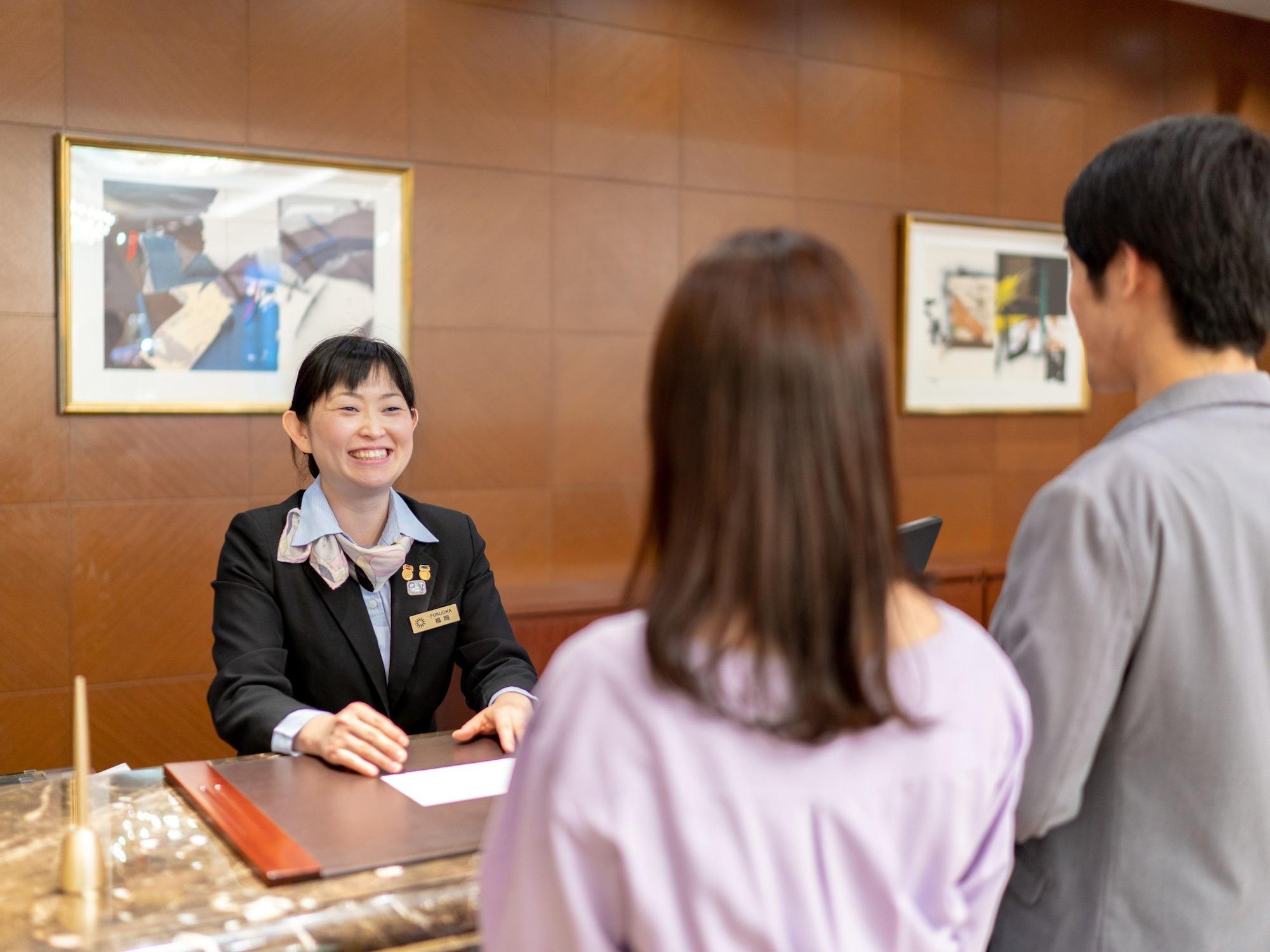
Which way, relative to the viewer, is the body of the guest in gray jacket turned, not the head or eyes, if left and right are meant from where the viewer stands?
facing away from the viewer and to the left of the viewer

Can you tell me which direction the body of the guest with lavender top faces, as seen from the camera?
away from the camera

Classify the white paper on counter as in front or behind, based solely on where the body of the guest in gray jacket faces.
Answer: in front

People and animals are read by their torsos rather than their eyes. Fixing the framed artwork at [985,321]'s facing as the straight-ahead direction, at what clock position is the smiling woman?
The smiling woman is roughly at 2 o'clock from the framed artwork.

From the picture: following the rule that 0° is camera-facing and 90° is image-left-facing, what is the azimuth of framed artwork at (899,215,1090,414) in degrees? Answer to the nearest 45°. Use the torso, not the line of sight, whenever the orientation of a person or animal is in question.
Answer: approximately 315°

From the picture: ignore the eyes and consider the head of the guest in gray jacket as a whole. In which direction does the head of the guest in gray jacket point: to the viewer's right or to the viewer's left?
to the viewer's left

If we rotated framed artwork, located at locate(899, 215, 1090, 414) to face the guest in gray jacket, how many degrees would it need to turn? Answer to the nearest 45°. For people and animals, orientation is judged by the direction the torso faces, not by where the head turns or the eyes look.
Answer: approximately 45° to its right

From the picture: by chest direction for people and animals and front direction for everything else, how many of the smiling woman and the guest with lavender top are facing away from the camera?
1

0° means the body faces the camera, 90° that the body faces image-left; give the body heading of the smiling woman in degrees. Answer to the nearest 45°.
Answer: approximately 315°

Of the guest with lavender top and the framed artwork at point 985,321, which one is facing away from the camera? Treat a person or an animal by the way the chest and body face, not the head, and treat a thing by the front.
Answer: the guest with lavender top

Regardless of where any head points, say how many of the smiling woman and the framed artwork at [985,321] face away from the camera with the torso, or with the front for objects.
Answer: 0
